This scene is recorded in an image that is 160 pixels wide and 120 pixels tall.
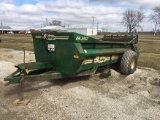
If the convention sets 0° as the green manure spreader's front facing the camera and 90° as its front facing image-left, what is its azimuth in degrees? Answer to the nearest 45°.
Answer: approximately 45°
